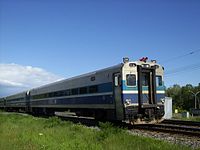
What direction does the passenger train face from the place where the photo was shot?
facing the viewer and to the right of the viewer
